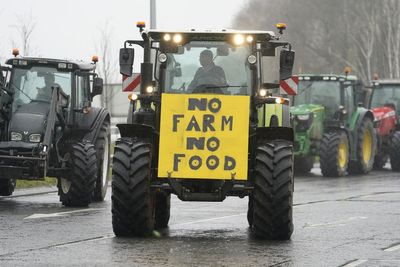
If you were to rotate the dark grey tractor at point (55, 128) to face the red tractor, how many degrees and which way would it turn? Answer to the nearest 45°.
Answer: approximately 180°

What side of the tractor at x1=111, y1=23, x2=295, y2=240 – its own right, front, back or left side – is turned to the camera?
front

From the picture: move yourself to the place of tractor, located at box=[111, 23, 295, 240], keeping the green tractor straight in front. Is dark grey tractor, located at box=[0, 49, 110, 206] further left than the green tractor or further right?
left

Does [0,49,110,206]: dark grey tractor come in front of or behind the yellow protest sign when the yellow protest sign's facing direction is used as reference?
behind

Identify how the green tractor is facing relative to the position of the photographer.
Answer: facing the viewer and to the left of the viewer

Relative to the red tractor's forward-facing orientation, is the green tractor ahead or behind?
ahead

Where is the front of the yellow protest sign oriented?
toward the camera
